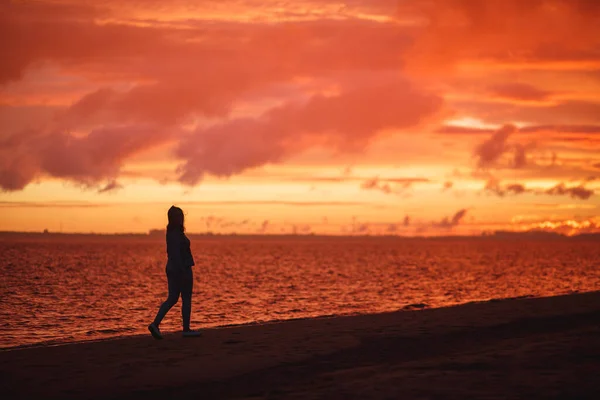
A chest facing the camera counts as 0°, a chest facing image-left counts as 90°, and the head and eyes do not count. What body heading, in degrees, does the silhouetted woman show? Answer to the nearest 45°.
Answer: approximately 270°

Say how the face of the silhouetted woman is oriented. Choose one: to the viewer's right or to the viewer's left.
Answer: to the viewer's right
